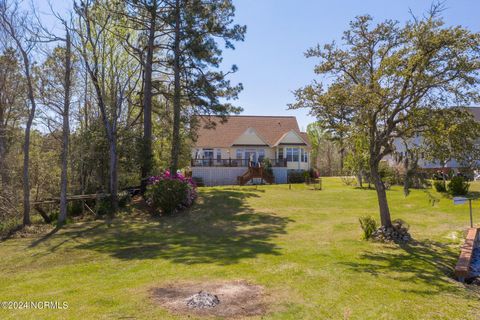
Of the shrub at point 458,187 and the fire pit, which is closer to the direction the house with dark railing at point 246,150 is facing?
the fire pit

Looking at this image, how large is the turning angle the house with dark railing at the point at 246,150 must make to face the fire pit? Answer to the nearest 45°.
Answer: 0° — it already faces it

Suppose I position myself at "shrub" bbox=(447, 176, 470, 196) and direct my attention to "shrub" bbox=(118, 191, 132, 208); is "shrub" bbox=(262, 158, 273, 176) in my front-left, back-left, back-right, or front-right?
front-right

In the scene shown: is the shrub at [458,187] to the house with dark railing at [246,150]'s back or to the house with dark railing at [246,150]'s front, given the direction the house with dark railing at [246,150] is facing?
to the front

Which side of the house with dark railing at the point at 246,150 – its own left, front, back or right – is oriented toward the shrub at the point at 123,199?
front

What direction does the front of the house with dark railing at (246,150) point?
toward the camera

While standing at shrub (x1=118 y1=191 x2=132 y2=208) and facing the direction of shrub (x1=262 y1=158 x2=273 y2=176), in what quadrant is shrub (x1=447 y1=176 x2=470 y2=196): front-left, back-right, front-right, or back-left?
front-right

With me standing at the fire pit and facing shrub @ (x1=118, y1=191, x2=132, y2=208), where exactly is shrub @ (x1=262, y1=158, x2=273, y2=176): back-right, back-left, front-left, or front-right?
front-right

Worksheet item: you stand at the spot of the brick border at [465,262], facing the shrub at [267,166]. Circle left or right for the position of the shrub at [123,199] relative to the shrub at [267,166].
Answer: left

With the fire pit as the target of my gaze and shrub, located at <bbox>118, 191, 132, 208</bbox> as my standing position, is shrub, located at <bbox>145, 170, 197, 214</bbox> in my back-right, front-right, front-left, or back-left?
front-left

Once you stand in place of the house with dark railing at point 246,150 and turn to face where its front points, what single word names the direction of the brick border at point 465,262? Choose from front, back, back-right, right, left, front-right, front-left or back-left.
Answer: front

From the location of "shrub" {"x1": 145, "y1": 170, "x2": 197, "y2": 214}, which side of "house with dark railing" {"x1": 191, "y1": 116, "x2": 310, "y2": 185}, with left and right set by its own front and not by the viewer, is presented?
front

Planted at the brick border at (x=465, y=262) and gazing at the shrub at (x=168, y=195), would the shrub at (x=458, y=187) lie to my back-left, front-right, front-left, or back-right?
front-right
